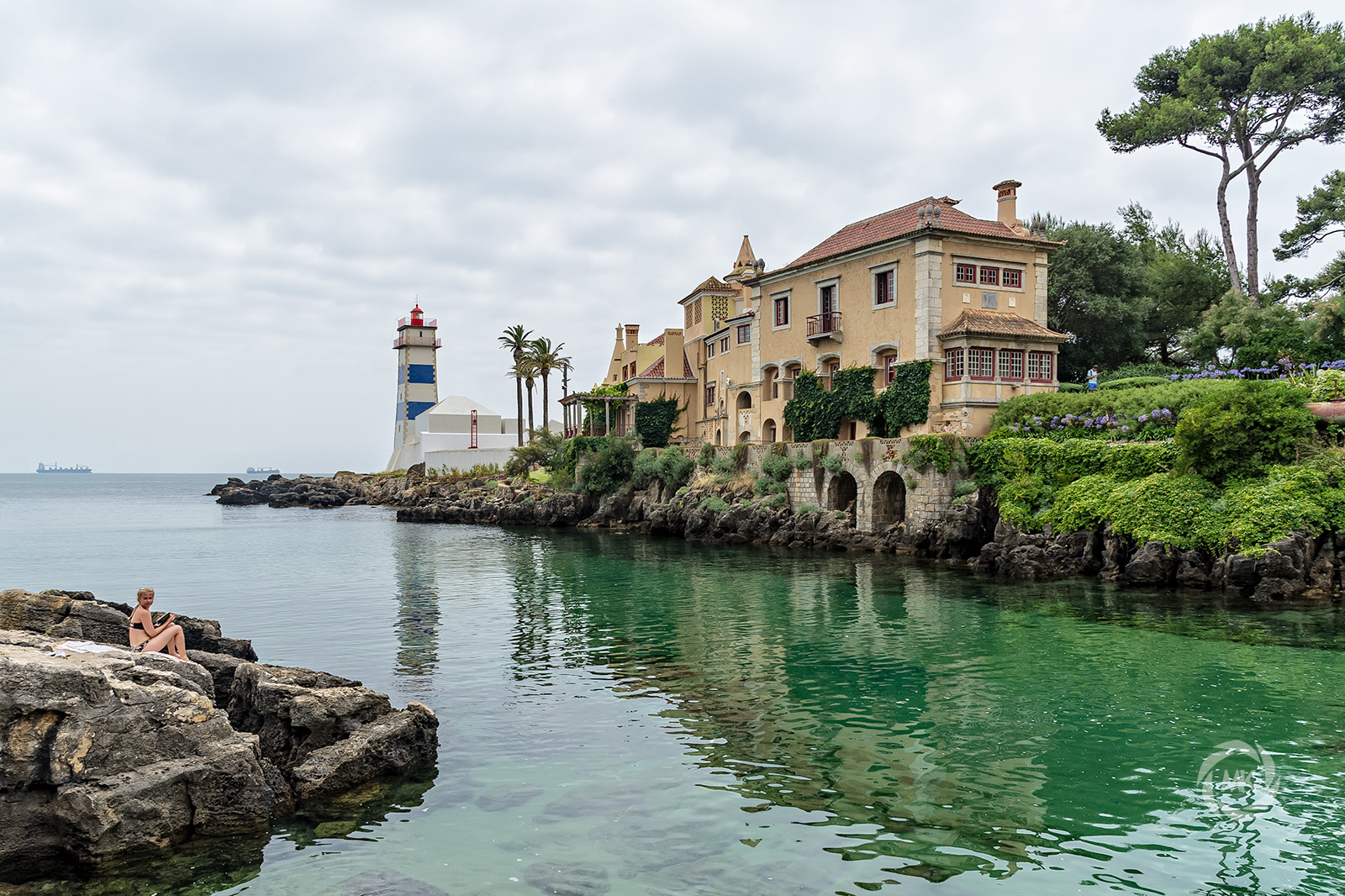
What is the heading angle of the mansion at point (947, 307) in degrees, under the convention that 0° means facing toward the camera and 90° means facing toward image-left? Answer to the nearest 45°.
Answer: approximately 45°

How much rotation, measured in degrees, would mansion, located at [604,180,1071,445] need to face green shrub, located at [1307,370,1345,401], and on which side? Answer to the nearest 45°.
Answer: approximately 90° to its left

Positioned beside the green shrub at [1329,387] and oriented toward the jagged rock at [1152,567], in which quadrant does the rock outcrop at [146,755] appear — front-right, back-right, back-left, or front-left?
front-left

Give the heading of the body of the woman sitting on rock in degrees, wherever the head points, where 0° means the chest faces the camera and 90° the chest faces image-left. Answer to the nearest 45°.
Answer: approximately 270°

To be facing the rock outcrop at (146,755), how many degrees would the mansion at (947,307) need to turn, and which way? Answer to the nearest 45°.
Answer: approximately 45° to its left

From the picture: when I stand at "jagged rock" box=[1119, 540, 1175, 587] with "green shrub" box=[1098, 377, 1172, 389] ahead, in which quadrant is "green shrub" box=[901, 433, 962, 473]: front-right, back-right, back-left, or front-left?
front-left

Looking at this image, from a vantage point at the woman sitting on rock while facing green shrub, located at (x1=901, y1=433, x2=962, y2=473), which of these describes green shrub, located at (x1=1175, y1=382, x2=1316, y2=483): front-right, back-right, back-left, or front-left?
front-right

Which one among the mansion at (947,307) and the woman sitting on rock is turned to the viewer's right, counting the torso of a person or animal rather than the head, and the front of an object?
the woman sitting on rock

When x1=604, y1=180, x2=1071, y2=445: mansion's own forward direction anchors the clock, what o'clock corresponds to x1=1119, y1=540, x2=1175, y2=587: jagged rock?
The jagged rock is roughly at 10 o'clock from the mansion.

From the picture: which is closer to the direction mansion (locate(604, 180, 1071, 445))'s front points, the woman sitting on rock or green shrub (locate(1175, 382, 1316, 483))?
the woman sitting on rock
